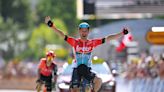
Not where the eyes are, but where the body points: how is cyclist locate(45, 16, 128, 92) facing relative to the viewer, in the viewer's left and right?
facing the viewer
